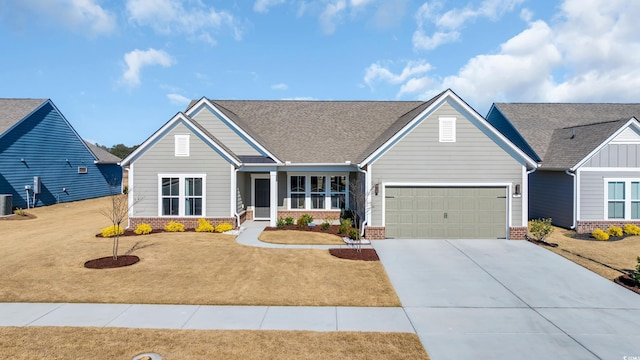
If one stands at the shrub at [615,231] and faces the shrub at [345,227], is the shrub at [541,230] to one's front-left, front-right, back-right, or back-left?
front-left

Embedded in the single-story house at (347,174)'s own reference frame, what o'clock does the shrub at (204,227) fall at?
The shrub is roughly at 1 o'clock from the single-story house.

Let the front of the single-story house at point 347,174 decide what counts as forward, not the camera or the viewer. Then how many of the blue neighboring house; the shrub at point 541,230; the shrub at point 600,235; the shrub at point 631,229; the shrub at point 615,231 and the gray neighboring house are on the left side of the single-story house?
5

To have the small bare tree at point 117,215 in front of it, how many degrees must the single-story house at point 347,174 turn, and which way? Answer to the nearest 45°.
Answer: approximately 90° to its right

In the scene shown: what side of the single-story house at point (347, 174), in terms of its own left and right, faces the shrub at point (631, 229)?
left

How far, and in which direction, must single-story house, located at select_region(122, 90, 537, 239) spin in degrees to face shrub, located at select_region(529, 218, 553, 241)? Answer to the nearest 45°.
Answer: approximately 90° to its left

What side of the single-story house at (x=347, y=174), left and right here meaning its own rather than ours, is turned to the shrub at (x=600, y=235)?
left

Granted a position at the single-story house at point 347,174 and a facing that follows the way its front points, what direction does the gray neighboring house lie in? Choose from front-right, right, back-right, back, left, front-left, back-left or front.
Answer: left

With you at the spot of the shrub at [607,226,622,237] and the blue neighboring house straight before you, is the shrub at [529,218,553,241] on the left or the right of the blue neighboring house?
left

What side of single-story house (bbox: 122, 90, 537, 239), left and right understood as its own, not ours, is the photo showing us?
front

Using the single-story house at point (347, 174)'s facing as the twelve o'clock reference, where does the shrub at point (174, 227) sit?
The shrub is roughly at 3 o'clock from the single-story house.

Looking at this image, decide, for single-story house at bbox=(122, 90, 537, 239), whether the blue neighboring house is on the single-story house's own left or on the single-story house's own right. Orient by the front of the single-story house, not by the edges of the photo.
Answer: on the single-story house's own right
